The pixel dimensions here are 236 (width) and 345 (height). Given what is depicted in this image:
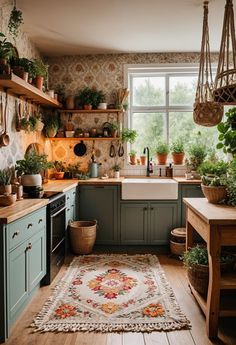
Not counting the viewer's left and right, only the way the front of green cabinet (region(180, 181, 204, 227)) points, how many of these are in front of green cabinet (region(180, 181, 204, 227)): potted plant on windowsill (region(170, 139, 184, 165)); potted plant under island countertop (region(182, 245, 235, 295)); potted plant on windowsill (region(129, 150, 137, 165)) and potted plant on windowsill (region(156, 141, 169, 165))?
1

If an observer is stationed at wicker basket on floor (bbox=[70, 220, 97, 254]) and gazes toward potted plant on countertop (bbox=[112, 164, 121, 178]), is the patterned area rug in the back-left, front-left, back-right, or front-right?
back-right

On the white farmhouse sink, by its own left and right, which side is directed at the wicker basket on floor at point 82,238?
right

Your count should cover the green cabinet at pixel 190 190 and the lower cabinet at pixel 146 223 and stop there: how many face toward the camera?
2

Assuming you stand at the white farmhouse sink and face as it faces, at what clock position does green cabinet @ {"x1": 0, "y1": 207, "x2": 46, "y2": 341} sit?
The green cabinet is roughly at 1 o'clock from the white farmhouse sink.

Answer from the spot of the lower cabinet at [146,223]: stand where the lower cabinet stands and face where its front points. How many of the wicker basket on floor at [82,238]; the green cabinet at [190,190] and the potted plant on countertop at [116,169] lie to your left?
1

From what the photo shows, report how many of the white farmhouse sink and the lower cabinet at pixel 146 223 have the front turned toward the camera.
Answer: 2

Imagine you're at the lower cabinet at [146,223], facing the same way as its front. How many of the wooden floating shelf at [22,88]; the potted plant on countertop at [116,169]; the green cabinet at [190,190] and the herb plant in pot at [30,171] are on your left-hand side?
1

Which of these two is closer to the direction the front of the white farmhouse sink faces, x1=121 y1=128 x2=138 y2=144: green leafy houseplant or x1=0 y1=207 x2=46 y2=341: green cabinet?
the green cabinet
